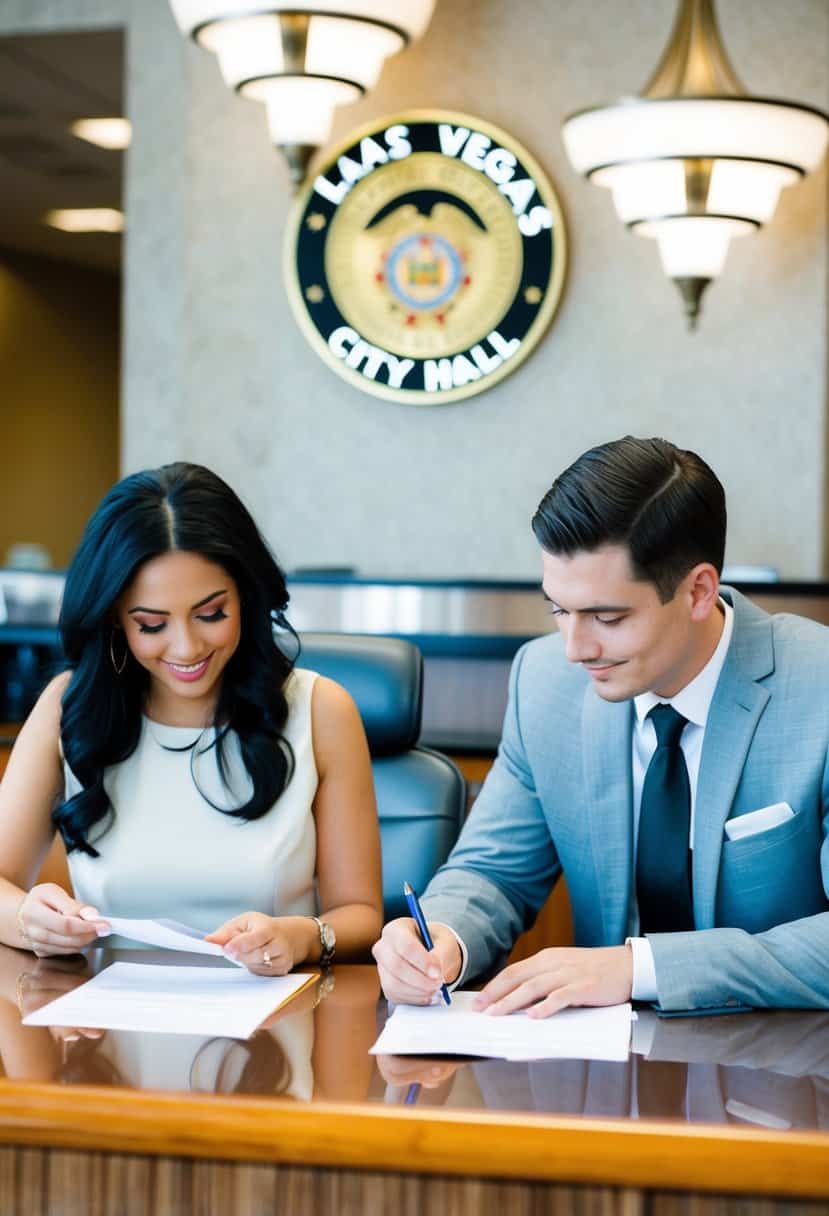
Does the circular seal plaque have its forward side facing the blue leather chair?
yes

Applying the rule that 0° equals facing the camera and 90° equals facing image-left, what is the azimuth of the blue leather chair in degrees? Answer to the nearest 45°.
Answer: approximately 0°

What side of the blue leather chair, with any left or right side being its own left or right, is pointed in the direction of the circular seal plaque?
back

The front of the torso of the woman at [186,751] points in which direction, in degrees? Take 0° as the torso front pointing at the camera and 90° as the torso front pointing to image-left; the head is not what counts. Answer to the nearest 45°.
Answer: approximately 0°

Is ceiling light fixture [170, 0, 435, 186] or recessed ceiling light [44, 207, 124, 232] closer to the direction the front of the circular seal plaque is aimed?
the ceiling light fixture

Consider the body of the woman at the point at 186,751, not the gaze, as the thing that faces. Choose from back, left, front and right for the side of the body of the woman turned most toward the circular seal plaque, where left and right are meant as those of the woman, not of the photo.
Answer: back

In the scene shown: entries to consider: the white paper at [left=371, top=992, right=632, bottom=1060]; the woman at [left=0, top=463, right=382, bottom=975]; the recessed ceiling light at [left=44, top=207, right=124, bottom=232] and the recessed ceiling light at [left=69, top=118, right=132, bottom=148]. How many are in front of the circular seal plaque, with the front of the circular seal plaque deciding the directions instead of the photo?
2

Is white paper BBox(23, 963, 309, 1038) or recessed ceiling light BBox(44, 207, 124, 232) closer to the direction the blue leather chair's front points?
the white paper

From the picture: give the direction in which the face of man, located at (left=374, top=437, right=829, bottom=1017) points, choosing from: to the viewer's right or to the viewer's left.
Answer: to the viewer's left

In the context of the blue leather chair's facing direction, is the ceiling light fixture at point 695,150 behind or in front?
behind
